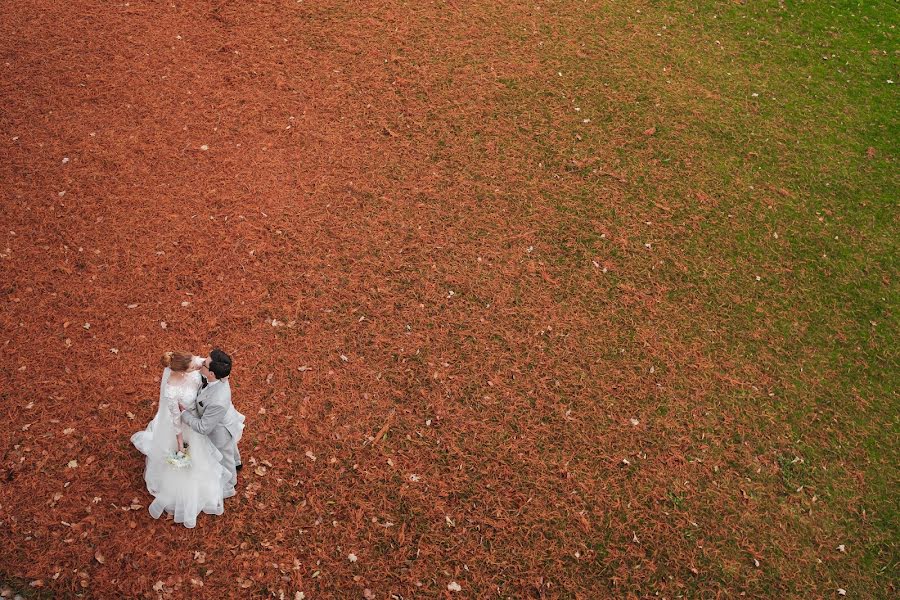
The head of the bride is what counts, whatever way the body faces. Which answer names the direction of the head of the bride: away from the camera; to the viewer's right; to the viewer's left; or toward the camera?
to the viewer's right

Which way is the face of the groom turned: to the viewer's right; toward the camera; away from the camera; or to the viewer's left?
to the viewer's left

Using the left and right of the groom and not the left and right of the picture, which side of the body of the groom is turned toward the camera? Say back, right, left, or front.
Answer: left
